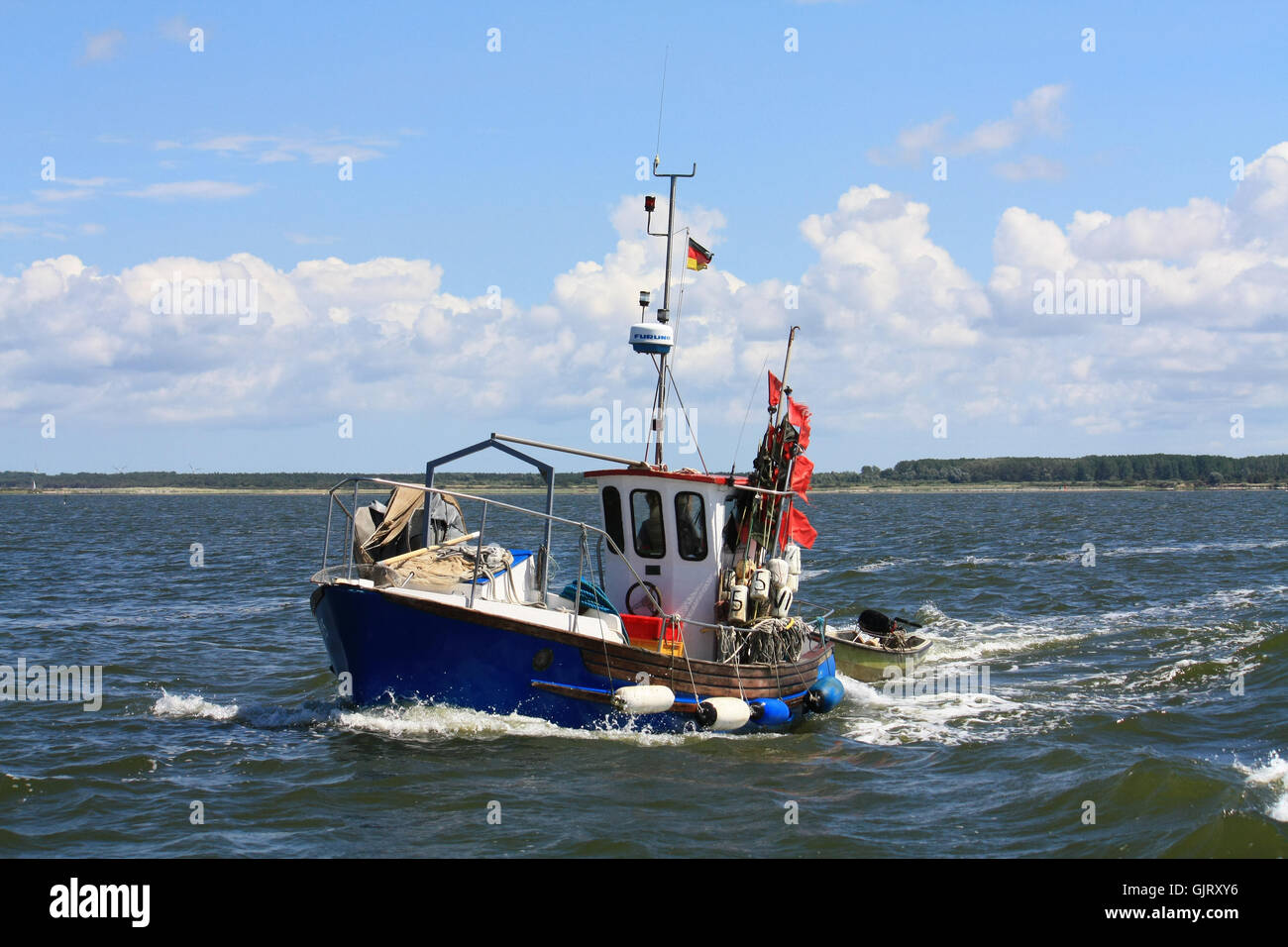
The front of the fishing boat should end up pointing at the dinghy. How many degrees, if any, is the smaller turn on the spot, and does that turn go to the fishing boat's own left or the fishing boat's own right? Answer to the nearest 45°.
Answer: approximately 180°
